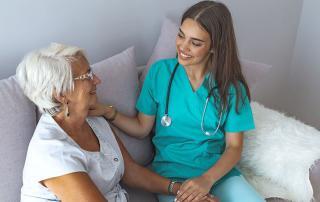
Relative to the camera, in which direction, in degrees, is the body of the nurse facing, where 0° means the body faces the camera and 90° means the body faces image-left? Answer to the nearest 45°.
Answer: approximately 45°

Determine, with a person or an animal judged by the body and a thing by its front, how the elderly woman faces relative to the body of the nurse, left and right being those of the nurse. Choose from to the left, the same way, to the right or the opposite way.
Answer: to the left

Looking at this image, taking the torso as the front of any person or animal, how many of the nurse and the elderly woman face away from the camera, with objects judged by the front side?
0

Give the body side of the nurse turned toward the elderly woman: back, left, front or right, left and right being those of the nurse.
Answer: front

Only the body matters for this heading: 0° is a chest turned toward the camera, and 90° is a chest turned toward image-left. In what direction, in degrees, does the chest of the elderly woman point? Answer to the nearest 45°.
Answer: approximately 315°

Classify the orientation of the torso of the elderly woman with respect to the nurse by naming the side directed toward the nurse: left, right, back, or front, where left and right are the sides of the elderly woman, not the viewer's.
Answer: left

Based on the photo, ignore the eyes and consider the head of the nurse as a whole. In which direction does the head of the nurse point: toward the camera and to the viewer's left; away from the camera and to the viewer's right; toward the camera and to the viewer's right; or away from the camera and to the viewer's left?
toward the camera and to the viewer's left

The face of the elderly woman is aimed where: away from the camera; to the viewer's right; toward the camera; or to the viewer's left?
to the viewer's right

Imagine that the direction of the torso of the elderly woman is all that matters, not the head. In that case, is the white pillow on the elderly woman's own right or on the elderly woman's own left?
on the elderly woman's own left
